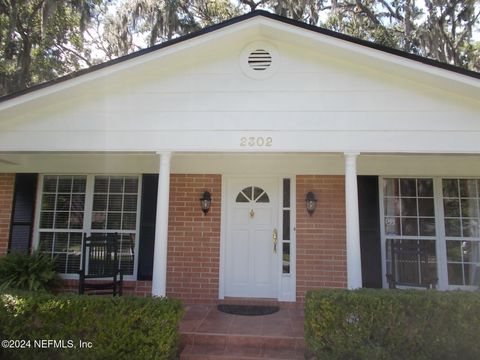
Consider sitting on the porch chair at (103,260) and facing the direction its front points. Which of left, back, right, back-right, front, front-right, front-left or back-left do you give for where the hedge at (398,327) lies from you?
front-left

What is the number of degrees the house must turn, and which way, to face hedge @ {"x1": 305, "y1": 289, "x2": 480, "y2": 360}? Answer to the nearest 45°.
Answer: approximately 45° to its left

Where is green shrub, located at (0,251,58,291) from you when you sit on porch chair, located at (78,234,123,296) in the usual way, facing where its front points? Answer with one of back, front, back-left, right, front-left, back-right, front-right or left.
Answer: right

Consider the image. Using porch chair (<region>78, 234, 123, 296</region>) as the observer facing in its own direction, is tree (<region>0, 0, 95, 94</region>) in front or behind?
behind

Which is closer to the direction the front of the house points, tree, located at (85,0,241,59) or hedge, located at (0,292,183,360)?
the hedge

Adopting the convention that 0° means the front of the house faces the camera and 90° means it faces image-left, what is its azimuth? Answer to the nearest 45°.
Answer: approximately 0°

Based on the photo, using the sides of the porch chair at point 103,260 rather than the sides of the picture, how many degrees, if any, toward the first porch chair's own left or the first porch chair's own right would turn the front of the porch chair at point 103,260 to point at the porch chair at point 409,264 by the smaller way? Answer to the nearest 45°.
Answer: approximately 90° to the first porch chair's own left

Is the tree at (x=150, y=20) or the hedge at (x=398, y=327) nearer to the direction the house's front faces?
the hedge
